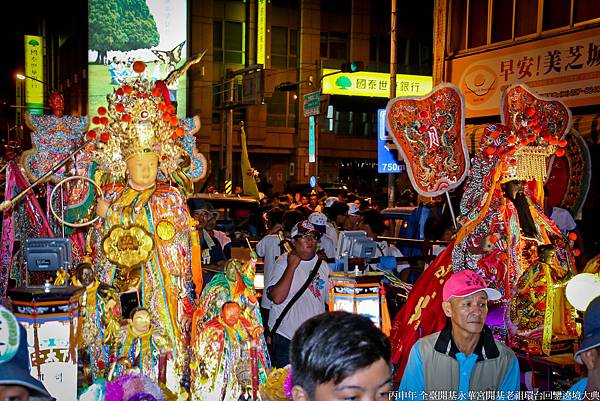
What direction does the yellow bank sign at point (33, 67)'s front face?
toward the camera

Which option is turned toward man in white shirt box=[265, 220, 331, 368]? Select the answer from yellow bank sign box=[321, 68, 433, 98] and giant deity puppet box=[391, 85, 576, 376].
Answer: the yellow bank sign

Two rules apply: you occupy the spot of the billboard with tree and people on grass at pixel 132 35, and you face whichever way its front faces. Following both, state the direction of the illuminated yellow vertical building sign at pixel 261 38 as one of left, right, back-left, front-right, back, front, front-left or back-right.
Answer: back-left

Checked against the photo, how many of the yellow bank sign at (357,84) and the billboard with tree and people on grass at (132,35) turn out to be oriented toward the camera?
2

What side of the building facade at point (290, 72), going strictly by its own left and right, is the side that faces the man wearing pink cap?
front

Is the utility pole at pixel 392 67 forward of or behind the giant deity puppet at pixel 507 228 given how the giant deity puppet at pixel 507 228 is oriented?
behind

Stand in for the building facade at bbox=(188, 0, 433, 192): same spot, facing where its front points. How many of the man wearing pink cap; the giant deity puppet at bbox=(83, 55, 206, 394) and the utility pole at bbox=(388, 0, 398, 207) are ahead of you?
3

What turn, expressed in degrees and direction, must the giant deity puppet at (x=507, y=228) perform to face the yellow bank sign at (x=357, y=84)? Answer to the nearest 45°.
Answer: approximately 135° to its left

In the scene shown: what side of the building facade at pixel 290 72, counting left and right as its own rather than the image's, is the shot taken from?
front

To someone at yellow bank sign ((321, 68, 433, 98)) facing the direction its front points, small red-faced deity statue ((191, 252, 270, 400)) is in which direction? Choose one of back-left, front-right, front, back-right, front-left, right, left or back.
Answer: front

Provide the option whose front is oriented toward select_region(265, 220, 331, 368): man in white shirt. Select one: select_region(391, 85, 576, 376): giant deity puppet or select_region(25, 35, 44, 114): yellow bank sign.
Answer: the yellow bank sign

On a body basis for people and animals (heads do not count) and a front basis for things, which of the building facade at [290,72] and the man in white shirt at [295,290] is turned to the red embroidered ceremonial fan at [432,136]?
the building facade

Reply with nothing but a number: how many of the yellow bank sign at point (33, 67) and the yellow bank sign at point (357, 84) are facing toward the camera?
2

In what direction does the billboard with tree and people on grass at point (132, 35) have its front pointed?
toward the camera

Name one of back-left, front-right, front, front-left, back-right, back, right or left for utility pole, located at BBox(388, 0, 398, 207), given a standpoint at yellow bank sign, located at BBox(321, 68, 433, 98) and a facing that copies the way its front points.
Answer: front

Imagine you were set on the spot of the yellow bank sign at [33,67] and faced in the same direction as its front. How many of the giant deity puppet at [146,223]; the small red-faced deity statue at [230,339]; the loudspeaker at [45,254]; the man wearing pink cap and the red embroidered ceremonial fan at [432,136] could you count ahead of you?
5
